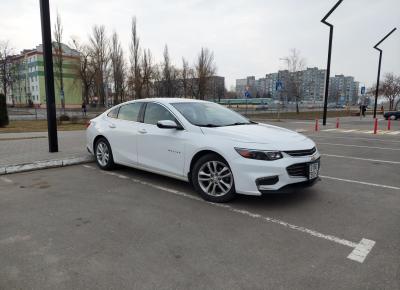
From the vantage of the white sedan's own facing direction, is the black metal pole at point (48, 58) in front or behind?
behind

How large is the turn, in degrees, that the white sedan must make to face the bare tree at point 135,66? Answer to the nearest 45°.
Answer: approximately 135° to its left

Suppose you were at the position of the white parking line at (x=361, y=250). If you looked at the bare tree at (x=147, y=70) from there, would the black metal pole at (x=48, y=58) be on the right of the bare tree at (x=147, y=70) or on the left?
left

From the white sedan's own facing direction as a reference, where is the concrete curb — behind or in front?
behind

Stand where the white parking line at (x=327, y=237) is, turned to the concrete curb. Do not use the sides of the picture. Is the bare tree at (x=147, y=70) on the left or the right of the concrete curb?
right

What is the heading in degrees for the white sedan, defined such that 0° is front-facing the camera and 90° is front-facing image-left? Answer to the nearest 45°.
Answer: approximately 315°

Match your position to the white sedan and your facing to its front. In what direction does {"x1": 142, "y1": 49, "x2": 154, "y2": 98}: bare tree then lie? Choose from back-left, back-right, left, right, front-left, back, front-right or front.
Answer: back-left

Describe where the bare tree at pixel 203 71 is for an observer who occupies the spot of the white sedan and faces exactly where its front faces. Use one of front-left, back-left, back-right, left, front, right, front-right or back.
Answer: back-left

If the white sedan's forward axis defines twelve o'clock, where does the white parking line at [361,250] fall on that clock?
The white parking line is roughly at 12 o'clock from the white sedan.

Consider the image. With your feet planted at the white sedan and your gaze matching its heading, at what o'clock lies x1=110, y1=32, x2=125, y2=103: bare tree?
The bare tree is roughly at 7 o'clock from the white sedan.
